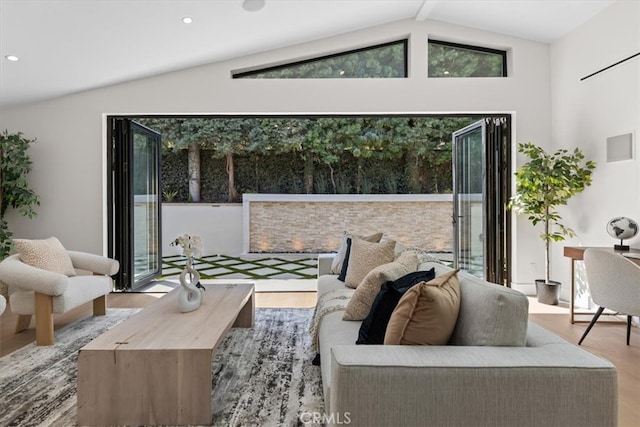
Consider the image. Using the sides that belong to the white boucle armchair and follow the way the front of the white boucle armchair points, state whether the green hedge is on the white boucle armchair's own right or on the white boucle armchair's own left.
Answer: on the white boucle armchair's own left

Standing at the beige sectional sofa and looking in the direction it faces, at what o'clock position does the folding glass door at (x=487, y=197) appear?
The folding glass door is roughly at 3 o'clock from the beige sectional sofa.

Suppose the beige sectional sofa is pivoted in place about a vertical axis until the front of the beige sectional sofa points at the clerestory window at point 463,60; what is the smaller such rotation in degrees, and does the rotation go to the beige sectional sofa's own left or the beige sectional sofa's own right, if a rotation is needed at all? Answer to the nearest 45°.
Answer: approximately 90° to the beige sectional sofa's own right

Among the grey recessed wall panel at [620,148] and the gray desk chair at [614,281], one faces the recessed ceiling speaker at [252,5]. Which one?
the grey recessed wall panel

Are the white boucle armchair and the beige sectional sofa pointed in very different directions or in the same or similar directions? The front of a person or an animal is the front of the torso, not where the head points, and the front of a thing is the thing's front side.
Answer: very different directions

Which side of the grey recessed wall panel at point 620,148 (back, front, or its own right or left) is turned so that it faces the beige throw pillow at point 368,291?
front

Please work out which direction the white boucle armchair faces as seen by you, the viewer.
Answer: facing the viewer and to the right of the viewer

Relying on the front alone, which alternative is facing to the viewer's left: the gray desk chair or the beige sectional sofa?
the beige sectional sofa

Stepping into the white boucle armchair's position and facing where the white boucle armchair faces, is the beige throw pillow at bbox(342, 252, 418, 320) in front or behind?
in front

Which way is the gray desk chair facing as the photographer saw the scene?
facing away from the viewer and to the right of the viewer

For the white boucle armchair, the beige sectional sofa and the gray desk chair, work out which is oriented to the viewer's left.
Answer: the beige sectional sofa

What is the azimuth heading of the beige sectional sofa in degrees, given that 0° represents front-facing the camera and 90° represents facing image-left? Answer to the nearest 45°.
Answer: approximately 90°

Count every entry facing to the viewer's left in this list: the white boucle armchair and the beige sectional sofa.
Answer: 1

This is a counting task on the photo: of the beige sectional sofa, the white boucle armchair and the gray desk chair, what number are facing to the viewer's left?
1

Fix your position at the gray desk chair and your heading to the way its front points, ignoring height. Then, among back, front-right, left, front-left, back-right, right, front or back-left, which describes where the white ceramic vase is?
back
